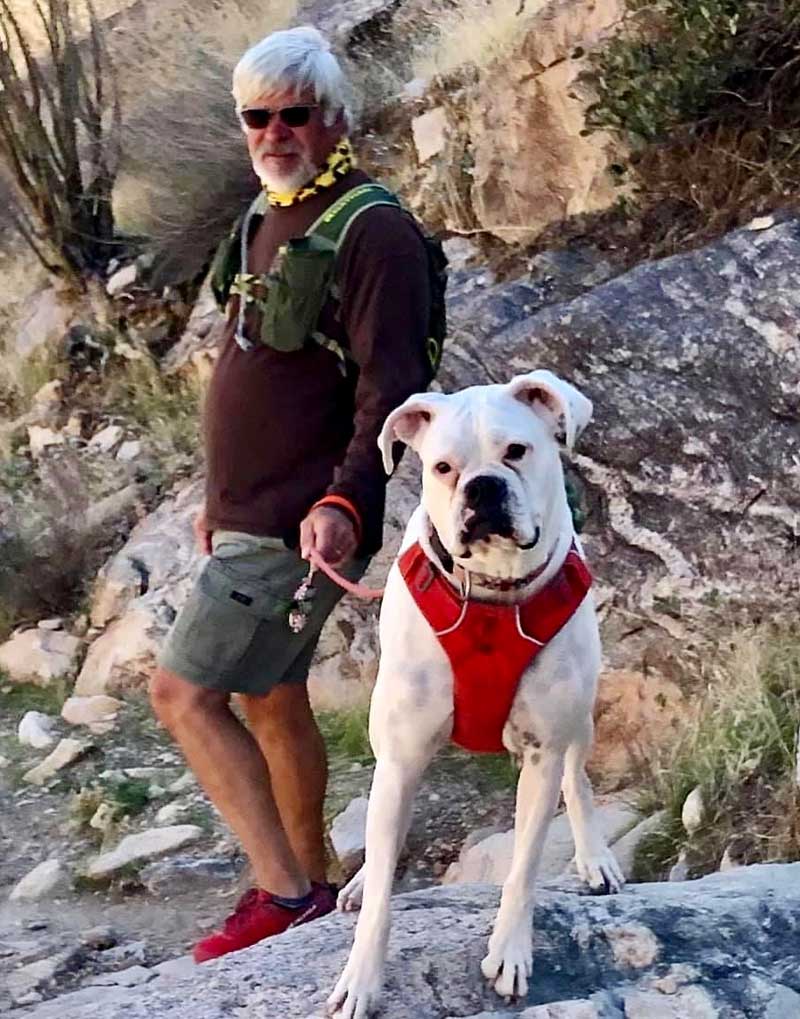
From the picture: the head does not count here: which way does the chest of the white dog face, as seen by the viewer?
toward the camera

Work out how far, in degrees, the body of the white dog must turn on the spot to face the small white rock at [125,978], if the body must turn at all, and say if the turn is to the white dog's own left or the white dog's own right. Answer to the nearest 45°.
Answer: approximately 135° to the white dog's own right

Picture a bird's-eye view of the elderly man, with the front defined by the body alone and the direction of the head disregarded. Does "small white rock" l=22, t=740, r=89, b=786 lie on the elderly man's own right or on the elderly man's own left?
on the elderly man's own right

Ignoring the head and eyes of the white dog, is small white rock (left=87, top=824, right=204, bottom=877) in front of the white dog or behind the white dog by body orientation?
behind

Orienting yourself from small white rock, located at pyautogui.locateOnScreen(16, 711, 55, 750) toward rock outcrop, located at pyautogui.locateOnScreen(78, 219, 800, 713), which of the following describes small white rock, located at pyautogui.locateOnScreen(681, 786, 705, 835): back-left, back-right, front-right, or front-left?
front-right

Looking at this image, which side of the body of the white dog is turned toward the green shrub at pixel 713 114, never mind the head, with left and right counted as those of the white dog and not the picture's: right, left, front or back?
back

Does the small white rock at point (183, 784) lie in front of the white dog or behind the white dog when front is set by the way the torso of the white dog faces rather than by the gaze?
behind

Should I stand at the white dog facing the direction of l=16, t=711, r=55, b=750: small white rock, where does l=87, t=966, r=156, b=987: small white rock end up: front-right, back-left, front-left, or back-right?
front-left

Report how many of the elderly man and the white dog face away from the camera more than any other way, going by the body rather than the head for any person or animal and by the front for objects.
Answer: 0

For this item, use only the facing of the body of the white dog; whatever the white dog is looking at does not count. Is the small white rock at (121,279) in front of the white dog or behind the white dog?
behind
